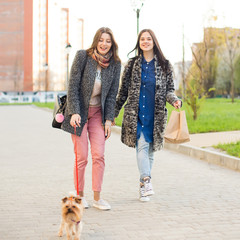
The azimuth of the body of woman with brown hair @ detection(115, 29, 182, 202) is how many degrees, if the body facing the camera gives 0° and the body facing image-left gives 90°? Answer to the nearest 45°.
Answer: approximately 0°

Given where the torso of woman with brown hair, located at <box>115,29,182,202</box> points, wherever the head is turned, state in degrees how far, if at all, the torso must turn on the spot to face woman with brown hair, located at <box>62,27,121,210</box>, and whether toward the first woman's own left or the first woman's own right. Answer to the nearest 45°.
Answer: approximately 45° to the first woman's own right

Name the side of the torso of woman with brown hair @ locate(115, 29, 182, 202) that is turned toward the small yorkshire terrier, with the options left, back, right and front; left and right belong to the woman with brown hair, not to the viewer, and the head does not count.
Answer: front
